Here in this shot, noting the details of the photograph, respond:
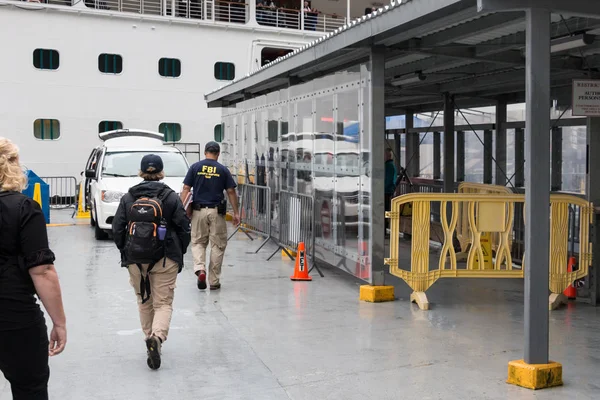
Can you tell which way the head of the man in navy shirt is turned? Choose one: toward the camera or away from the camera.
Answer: away from the camera

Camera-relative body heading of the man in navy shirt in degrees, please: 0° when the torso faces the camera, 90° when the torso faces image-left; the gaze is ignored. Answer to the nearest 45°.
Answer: approximately 180°

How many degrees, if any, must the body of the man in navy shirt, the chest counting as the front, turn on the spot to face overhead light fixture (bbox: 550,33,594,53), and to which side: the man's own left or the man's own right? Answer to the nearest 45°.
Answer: approximately 135° to the man's own right

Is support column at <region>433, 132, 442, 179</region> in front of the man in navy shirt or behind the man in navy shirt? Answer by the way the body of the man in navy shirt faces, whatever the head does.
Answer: in front

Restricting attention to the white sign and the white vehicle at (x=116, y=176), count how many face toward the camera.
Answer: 2

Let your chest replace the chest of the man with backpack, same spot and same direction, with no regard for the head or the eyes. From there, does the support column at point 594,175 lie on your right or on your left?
on your right

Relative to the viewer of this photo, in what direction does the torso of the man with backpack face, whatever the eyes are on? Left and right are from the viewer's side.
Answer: facing away from the viewer

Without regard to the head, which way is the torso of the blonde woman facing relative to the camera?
away from the camera

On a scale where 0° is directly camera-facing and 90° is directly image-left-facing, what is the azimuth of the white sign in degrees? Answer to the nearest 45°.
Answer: approximately 0°

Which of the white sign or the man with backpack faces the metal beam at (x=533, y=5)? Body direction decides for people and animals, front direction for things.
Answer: the white sign

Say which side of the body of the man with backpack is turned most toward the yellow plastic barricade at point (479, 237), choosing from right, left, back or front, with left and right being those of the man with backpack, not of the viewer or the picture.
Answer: right

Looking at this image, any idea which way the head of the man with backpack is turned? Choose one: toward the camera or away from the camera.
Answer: away from the camera
